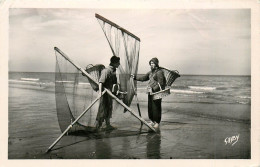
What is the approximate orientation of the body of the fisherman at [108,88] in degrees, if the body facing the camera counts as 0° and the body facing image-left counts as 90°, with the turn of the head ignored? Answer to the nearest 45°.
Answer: approximately 270°
